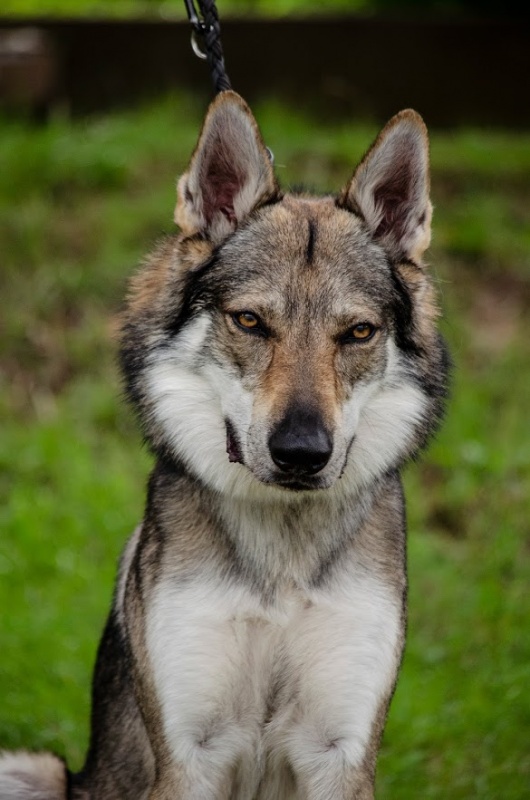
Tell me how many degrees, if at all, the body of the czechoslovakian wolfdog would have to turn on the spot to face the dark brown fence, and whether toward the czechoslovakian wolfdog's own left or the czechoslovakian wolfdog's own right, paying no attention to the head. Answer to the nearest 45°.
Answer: approximately 180°

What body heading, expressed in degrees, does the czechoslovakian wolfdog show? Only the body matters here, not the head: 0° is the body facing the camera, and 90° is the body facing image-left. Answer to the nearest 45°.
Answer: approximately 0°
